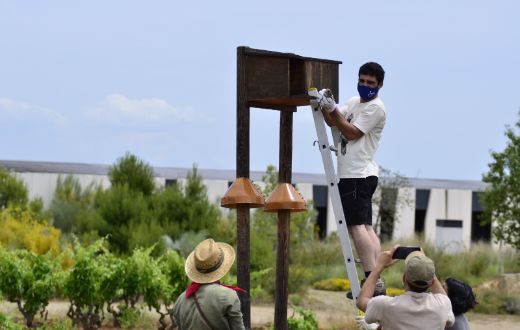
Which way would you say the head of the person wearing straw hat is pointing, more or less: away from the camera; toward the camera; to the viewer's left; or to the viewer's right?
away from the camera

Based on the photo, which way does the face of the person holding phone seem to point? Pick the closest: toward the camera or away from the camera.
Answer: away from the camera

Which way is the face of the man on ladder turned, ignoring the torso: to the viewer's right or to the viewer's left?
to the viewer's left

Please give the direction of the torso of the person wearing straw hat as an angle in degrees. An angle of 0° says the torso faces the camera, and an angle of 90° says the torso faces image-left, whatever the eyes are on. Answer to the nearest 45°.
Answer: approximately 180°

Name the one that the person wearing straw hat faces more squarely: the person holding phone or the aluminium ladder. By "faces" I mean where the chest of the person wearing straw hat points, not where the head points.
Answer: the aluminium ladder

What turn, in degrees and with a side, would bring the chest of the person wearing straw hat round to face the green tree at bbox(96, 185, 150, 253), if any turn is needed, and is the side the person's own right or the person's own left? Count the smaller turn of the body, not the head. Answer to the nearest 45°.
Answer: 0° — they already face it

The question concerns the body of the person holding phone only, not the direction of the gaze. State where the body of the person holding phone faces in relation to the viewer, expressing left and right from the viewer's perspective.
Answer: facing away from the viewer

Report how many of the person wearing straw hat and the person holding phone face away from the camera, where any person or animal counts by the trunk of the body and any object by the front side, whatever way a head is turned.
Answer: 2
